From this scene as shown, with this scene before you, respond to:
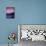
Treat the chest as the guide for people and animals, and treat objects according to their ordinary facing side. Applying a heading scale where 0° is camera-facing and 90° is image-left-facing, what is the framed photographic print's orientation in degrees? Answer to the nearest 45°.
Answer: approximately 0°
